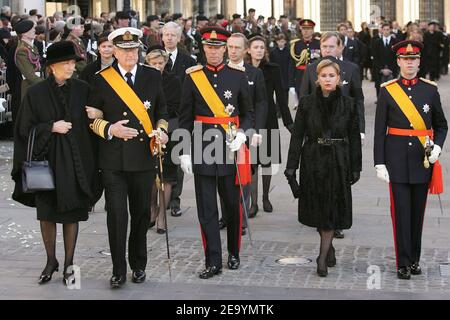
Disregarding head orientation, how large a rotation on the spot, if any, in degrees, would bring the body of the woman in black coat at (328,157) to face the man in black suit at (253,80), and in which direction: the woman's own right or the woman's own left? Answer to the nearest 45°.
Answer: approximately 135° to the woman's own right

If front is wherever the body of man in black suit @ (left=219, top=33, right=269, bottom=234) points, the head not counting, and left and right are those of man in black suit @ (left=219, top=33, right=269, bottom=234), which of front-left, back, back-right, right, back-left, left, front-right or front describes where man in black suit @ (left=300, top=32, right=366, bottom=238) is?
back-left

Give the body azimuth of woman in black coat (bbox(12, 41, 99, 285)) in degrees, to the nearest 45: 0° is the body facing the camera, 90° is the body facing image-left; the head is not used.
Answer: approximately 0°

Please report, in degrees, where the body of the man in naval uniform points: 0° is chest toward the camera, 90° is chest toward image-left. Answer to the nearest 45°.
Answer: approximately 0°
